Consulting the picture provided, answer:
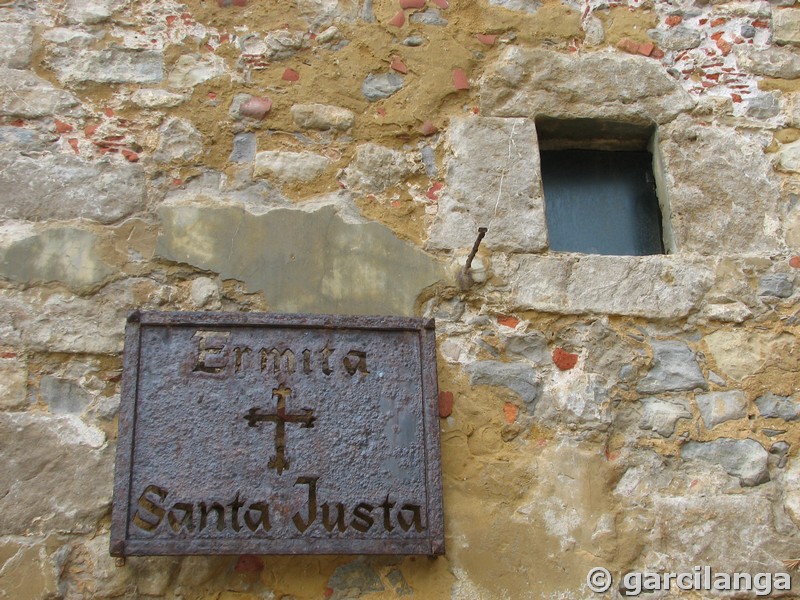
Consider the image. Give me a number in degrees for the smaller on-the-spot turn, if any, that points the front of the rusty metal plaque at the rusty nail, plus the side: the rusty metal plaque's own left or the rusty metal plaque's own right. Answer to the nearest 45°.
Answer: approximately 90° to the rusty metal plaque's own left

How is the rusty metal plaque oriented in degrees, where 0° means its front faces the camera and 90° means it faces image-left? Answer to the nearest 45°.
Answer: approximately 0°

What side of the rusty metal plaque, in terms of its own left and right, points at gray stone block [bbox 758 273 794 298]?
left
